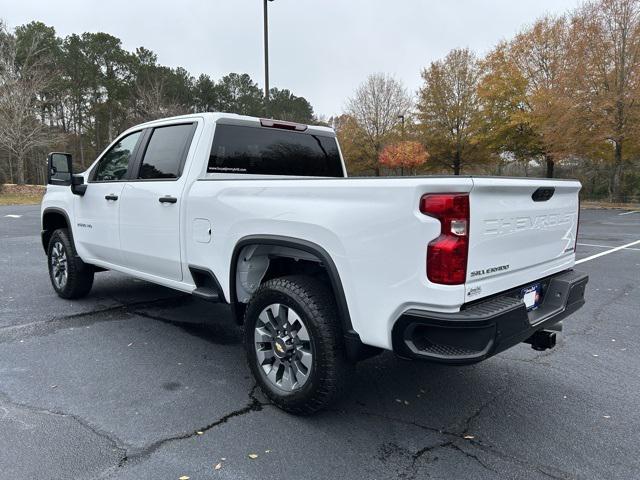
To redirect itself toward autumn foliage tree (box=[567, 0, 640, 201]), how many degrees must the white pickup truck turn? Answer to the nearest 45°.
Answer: approximately 90° to its right

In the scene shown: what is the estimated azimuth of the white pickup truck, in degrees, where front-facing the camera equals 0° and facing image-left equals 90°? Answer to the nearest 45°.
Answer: approximately 135°

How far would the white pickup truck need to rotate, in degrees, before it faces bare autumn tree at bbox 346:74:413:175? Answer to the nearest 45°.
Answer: approximately 45° to its right

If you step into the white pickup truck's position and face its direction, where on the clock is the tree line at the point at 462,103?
The tree line is roughly at 2 o'clock from the white pickup truck.

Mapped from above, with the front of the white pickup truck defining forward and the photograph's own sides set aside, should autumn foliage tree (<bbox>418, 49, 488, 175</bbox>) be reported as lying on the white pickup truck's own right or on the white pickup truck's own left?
on the white pickup truck's own right

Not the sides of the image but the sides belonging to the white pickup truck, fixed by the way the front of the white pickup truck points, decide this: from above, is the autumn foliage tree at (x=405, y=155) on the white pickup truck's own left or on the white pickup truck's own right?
on the white pickup truck's own right
